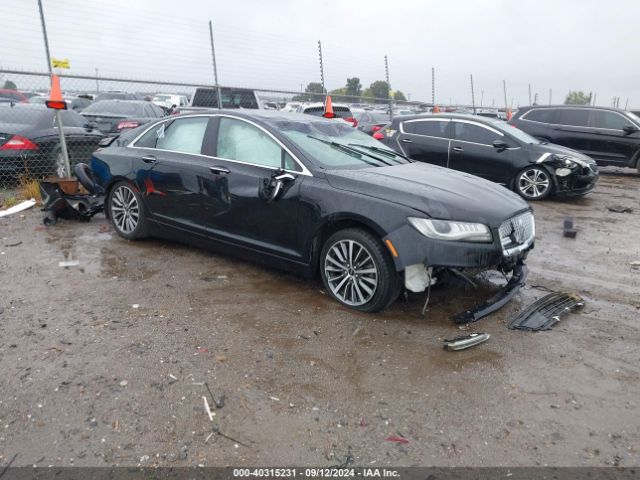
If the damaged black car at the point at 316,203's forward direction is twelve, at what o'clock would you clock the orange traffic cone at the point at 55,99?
The orange traffic cone is roughly at 6 o'clock from the damaged black car.

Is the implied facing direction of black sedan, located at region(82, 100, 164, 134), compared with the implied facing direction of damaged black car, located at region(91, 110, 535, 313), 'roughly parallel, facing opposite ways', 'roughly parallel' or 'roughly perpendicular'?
roughly perpendicular

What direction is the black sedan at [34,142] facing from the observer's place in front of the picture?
facing away from the viewer and to the right of the viewer

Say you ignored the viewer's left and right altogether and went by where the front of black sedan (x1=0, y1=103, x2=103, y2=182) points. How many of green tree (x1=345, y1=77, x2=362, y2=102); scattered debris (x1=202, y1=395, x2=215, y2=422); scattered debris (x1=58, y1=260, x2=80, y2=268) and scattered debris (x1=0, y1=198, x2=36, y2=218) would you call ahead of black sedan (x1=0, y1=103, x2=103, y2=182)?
1

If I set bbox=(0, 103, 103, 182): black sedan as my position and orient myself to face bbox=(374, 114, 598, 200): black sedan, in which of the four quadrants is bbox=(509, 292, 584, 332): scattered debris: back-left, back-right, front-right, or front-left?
front-right

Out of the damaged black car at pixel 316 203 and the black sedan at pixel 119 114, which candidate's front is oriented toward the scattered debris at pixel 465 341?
the damaged black car

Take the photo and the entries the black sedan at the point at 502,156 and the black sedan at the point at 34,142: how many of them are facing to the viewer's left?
0

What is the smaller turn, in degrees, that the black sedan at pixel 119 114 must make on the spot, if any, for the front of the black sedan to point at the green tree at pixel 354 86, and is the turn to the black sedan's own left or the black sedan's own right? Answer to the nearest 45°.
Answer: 0° — it already faces it

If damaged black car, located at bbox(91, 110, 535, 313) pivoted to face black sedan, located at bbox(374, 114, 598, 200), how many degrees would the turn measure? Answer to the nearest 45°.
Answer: approximately 90° to its left

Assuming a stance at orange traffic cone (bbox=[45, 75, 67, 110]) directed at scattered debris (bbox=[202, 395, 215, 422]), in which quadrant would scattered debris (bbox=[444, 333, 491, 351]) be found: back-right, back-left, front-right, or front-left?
front-left

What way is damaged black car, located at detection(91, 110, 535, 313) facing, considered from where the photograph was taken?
facing the viewer and to the right of the viewer

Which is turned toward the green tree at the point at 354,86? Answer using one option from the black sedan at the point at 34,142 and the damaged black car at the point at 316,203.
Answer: the black sedan

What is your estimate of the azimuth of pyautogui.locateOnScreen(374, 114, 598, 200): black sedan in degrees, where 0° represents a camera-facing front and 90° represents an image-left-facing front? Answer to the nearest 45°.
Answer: approximately 315°

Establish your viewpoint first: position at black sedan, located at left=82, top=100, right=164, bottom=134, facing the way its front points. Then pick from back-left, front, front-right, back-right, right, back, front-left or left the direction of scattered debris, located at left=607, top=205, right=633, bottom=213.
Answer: right

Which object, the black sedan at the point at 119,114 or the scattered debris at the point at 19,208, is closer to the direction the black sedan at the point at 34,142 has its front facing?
the black sedan

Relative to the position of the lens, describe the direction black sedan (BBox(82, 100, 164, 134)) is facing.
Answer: facing away from the viewer and to the right of the viewer
